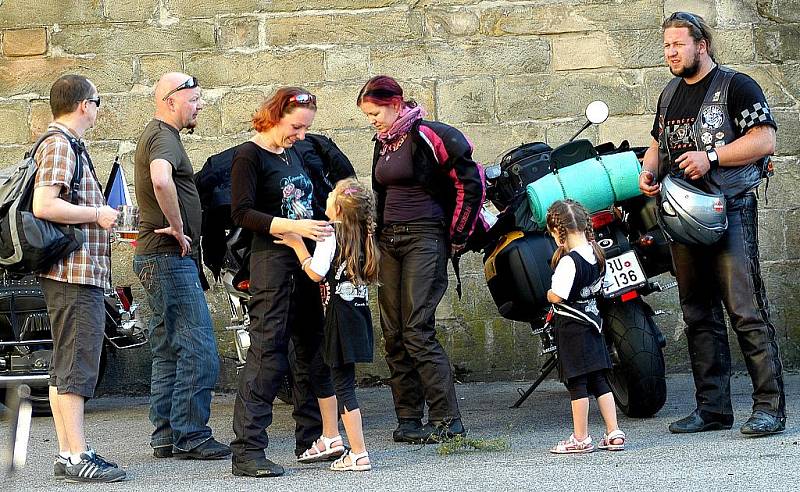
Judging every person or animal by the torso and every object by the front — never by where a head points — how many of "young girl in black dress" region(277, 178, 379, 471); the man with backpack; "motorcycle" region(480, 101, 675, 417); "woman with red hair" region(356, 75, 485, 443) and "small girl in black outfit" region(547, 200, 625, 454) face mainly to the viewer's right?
1

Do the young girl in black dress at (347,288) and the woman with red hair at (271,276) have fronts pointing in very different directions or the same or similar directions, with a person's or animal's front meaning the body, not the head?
very different directions

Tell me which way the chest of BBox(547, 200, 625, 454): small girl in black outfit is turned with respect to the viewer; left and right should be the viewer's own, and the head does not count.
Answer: facing away from the viewer and to the left of the viewer

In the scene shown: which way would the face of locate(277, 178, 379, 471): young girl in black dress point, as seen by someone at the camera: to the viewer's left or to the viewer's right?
to the viewer's left

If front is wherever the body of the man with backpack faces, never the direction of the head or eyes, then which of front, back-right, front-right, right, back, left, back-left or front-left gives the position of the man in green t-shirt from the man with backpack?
front-left

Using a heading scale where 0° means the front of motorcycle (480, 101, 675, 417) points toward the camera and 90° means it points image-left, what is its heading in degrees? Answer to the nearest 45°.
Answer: approximately 135°

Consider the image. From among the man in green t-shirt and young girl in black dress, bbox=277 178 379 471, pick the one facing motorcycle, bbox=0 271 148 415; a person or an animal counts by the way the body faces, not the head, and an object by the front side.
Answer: the young girl in black dress

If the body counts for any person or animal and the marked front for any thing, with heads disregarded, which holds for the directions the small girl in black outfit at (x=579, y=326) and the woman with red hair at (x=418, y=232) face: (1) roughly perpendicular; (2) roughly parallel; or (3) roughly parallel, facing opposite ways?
roughly perpendicular

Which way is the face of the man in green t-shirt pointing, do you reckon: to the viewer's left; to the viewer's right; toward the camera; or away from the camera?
to the viewer's right

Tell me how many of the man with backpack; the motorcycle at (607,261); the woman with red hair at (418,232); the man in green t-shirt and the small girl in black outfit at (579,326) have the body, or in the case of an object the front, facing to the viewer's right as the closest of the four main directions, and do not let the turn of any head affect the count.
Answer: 2

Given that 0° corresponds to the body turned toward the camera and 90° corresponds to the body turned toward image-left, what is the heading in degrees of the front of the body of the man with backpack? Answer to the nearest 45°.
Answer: approximately 270°

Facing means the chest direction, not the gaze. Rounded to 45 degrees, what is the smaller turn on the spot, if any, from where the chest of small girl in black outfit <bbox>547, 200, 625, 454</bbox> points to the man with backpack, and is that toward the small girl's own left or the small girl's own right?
approximately 45° to the small girl's own left

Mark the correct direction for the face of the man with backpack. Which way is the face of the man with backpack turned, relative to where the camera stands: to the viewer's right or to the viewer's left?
to the viewer's right

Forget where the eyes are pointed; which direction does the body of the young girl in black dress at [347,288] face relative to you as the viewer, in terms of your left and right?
facing away from the viewer and to the left of the viewer

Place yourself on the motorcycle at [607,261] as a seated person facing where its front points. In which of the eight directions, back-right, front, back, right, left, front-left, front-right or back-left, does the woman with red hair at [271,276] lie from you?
left

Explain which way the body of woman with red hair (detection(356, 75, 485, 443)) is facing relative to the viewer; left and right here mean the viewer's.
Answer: facing the viewer and to the left of the viewer
